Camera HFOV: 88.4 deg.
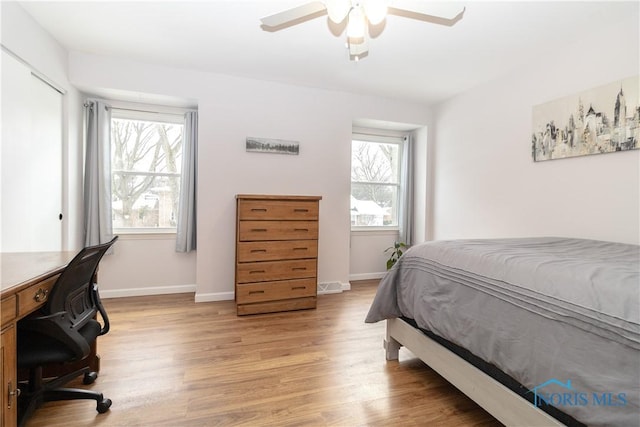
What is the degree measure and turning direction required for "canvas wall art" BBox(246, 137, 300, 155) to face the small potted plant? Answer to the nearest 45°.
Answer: approximately 90° to its left

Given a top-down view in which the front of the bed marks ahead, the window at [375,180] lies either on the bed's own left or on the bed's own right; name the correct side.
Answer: on the bed's own right

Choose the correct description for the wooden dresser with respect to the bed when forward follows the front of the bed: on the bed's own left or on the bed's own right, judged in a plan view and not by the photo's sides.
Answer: on the bed's own right

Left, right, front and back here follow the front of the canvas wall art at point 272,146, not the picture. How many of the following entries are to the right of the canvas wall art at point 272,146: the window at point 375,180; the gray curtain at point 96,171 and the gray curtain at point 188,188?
2

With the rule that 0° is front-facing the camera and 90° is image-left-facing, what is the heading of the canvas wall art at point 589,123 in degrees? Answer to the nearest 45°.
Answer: approximately 45°

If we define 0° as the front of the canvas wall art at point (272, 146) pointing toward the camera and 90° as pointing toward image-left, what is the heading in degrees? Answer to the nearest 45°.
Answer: approximately 0°

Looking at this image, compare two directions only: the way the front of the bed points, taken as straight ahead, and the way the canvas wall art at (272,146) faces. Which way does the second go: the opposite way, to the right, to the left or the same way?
to the left

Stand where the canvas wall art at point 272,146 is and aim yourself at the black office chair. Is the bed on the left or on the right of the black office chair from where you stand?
left

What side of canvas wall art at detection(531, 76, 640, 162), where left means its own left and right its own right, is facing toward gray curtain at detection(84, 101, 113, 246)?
front

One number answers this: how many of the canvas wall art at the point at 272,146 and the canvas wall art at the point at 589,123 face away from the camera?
0

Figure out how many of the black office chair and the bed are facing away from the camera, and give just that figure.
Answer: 0

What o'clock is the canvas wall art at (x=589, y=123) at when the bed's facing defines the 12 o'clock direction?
The canvas wall art is roughly at 5 o'clock from the bed.

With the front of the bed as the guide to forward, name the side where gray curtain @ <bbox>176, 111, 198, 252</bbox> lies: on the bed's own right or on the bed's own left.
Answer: on the bed's own right

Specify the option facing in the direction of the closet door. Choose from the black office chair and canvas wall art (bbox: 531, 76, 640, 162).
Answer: the canvas wall art

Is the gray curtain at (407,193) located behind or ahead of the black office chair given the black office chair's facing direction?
behind
